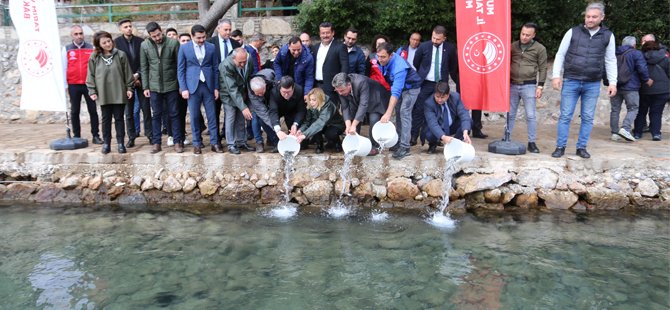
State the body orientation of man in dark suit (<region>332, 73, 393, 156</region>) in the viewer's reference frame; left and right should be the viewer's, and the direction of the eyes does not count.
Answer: facing the viewer and to the left of the viewer

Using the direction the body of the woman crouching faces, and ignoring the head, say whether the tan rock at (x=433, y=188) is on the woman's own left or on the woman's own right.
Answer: on the woman's own left

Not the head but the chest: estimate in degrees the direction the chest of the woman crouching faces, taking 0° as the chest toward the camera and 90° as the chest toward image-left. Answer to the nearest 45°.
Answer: approximately 45°

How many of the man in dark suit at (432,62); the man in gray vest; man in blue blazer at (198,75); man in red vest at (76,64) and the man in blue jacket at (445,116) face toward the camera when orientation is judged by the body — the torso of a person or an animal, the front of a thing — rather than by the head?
5

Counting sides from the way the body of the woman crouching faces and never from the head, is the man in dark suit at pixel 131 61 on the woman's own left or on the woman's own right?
on the woman's own right

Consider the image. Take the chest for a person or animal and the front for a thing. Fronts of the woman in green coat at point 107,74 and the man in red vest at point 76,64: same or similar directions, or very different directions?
same or similar directions

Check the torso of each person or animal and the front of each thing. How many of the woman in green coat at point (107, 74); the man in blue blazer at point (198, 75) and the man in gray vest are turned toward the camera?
3

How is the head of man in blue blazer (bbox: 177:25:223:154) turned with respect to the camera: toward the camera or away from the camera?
toward the camera

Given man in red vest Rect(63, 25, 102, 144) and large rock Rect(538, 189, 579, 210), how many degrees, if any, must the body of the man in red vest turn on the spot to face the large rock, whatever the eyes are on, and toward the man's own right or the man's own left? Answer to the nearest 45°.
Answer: approximately 45° to the man's own left

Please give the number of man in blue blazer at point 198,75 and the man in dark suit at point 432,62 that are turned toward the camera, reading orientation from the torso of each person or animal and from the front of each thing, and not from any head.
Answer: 2

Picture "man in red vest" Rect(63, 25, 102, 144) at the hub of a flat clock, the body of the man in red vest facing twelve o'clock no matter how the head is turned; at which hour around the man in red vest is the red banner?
The red banner is roughly at 10 o'clock from the man in red vest.

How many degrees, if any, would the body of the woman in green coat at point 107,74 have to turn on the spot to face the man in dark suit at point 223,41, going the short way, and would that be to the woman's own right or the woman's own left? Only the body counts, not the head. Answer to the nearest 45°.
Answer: approximately 90° to the woman's own left

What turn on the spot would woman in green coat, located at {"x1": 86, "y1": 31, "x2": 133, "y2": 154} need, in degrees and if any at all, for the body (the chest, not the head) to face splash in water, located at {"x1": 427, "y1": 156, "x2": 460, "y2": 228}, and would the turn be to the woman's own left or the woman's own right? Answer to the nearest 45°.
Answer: approximately 45° to the woman's own left

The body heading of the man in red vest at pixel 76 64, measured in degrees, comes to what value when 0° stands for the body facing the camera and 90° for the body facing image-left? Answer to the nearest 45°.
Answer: approximately 0°

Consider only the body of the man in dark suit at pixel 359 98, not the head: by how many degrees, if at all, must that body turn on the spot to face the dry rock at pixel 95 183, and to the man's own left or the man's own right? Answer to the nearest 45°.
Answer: approximately 45° to the man's own right

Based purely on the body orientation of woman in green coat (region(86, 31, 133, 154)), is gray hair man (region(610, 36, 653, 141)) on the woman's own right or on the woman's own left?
on the woman's own left

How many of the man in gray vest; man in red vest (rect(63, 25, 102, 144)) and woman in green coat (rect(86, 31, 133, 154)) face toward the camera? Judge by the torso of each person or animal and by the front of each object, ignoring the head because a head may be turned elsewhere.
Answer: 3
